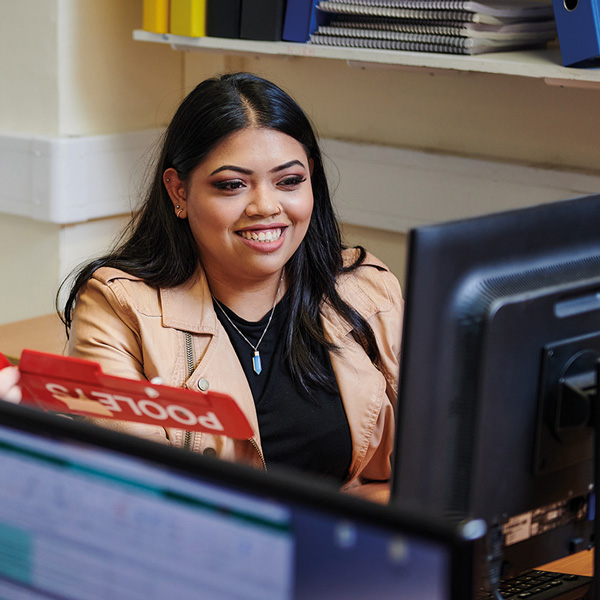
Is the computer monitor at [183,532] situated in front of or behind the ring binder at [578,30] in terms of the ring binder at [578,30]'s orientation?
in front

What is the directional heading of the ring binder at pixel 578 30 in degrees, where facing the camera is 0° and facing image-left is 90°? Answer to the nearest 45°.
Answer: approximately 0°

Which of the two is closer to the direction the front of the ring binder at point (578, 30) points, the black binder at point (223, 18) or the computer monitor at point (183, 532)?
the computer monitor

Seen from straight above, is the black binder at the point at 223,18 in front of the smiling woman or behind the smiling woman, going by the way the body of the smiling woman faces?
behind

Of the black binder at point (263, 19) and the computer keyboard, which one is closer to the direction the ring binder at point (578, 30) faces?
the computer keyboard

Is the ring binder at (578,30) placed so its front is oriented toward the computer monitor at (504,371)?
yes

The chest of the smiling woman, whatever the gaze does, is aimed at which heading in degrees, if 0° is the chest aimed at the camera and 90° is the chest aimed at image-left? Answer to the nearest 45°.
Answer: approximately 315°

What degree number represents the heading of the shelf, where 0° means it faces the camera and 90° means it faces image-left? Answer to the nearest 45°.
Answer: approximately 0°

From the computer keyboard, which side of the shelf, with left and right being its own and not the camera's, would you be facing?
front
